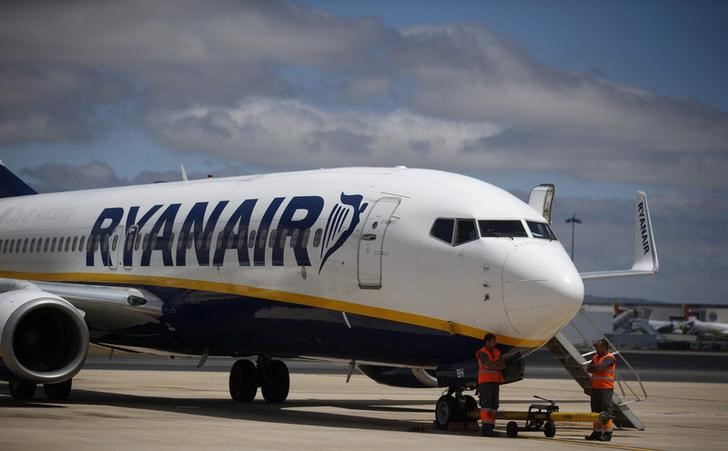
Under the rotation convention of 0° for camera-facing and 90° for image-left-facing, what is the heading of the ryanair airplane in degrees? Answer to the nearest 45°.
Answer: approximately 315°
